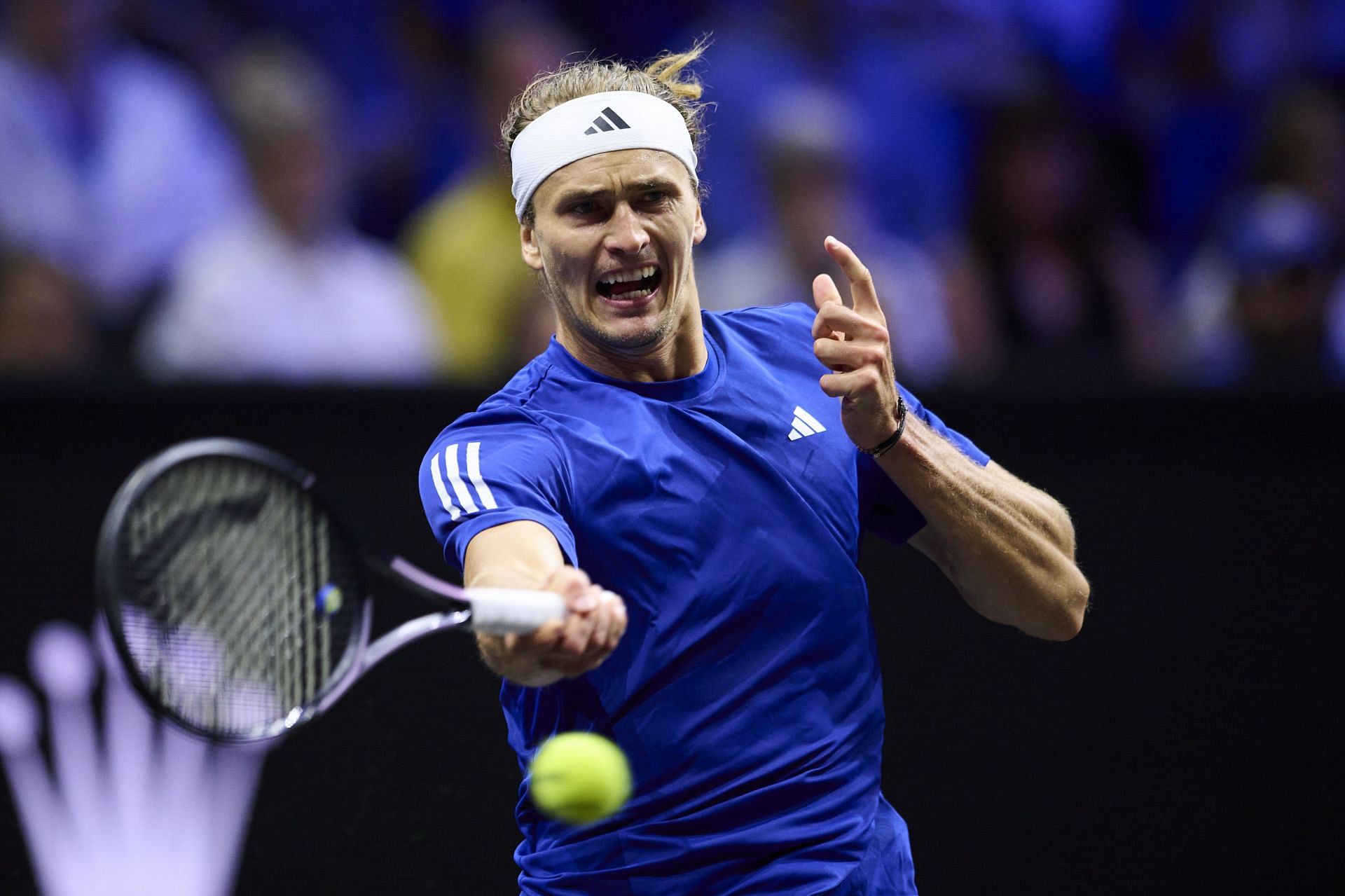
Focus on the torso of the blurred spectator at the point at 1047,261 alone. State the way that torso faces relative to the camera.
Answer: toward the camera

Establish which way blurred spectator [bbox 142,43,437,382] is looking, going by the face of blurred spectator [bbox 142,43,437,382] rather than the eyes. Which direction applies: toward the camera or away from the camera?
toward the camera

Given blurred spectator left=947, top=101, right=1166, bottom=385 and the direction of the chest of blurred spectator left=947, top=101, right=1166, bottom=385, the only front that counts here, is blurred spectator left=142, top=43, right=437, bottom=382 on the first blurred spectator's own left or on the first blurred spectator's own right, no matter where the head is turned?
on the first blurred spectator's own right

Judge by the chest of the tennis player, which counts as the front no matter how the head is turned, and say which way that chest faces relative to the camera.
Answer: toward the camera

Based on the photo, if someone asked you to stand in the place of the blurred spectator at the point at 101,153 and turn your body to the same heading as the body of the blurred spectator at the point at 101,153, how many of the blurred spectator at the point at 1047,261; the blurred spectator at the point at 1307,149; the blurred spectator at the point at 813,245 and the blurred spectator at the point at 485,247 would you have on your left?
4

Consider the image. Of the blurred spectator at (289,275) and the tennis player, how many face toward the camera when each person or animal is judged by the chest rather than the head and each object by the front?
2

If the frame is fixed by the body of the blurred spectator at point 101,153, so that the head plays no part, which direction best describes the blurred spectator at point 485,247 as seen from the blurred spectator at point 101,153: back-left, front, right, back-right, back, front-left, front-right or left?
left

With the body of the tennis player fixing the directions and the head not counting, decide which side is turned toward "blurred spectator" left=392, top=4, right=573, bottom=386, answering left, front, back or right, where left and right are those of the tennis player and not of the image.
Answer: back

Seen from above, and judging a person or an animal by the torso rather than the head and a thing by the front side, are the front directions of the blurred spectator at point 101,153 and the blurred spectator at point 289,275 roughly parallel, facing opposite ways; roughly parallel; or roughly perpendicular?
roughly parallel

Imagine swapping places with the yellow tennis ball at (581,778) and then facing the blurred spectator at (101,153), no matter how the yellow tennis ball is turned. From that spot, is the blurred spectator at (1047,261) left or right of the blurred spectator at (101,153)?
right

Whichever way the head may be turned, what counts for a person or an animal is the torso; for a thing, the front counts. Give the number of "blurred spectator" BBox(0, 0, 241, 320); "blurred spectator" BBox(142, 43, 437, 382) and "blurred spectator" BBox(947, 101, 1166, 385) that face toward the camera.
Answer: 3

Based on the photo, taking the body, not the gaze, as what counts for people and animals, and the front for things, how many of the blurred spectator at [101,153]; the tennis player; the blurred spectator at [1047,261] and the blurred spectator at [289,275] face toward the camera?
4

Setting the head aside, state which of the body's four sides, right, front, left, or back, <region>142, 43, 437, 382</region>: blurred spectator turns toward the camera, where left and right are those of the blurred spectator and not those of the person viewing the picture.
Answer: front

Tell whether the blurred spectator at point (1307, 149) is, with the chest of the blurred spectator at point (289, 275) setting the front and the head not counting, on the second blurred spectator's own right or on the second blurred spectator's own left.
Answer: on the second blurred spectator's own left

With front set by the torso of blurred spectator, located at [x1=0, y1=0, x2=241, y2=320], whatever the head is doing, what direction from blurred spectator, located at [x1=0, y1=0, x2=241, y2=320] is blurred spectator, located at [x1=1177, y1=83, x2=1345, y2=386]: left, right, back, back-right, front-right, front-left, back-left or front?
left
